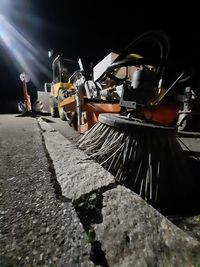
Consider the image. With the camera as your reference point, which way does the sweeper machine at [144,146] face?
facing the viewer
